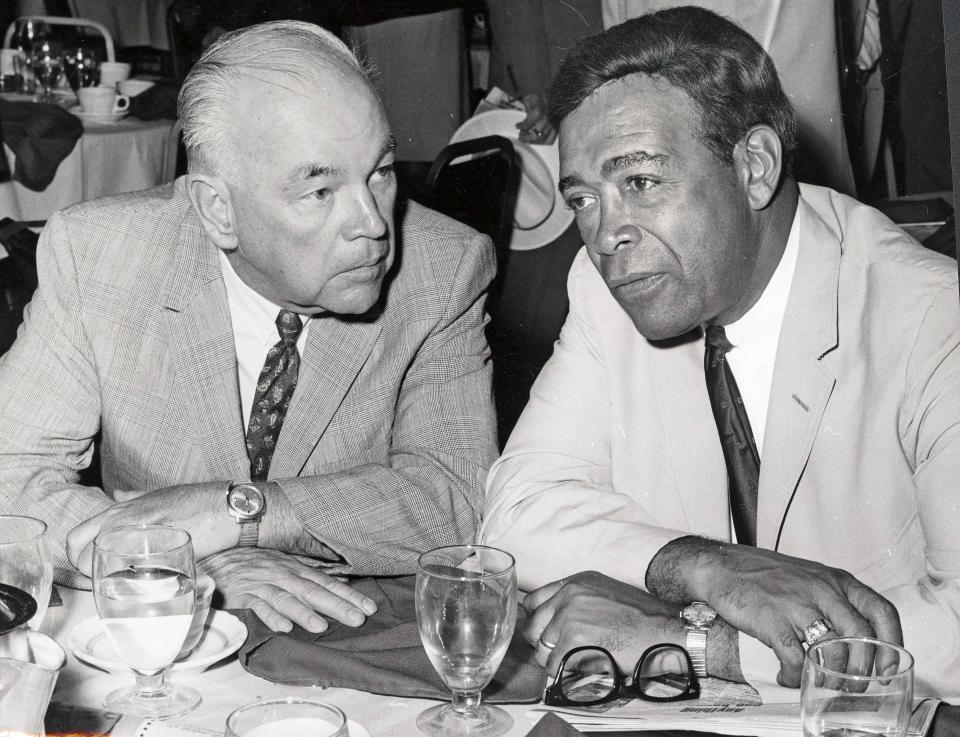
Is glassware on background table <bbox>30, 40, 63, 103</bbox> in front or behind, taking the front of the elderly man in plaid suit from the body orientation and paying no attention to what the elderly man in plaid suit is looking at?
behind

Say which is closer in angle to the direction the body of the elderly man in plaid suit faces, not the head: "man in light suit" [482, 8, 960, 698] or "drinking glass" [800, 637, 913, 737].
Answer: the drinking glass

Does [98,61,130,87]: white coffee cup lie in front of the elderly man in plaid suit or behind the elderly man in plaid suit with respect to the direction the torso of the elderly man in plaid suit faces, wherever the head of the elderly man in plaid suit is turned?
behind

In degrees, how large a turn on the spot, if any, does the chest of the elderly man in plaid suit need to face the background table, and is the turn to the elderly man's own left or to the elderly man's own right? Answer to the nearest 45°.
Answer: approximately 180°

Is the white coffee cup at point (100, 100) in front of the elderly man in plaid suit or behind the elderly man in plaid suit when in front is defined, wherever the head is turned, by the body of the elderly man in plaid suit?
behind

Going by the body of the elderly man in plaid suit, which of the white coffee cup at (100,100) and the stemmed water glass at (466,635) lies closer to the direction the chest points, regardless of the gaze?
the stemmed water glass

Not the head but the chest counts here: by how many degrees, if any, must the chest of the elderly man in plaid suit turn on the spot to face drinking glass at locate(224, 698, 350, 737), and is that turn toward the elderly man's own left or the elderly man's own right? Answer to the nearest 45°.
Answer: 0° — they already face it

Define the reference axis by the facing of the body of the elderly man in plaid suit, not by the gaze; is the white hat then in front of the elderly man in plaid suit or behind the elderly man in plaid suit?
behind

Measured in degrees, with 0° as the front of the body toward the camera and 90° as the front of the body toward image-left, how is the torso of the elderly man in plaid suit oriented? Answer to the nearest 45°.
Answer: approximately 0°

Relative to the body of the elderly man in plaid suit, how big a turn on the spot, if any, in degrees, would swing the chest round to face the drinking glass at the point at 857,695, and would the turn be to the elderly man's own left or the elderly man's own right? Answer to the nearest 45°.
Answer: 0° — they already face it

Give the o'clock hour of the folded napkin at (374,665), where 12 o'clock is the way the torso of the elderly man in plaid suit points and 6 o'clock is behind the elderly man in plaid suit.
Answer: The folded napkin is roughly at 12 o'clock from the elderly man in plaid suit.
